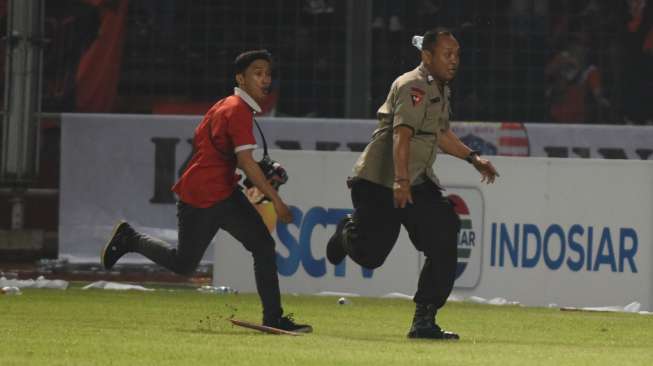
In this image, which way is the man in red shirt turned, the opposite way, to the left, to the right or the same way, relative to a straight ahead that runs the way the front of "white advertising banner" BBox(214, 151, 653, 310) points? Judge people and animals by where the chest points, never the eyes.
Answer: to the left

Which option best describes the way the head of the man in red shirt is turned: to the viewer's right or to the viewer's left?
to the viewer's right

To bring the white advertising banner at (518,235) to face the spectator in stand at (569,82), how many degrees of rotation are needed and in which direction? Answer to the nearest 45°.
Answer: approximately 180°

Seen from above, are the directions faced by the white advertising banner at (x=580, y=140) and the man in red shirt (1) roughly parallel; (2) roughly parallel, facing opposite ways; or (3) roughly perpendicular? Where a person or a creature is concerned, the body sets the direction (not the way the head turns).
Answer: roughly perpendicular

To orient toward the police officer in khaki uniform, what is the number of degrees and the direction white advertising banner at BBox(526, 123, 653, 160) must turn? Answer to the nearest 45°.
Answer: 0° — it already faces them

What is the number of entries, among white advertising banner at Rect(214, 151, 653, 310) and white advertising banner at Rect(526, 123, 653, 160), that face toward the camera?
2

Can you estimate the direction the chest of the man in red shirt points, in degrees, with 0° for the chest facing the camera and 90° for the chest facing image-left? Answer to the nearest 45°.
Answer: approximately 270°

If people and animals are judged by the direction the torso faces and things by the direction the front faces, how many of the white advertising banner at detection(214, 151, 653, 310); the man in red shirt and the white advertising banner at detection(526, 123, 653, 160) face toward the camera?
2

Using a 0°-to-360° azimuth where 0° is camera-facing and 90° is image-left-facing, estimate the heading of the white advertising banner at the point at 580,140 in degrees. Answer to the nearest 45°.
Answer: approximately 0°

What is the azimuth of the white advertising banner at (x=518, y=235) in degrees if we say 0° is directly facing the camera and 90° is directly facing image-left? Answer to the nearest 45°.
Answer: approximately 0°
